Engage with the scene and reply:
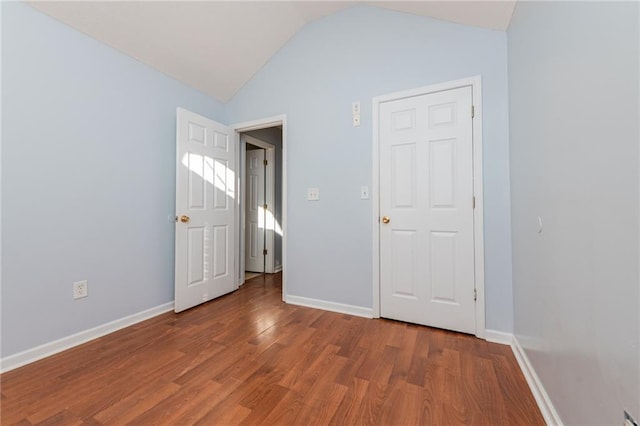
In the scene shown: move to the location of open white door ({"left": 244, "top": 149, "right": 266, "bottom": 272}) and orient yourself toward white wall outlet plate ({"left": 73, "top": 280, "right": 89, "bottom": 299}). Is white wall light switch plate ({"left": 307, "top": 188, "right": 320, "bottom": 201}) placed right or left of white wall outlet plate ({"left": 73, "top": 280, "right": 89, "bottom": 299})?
left

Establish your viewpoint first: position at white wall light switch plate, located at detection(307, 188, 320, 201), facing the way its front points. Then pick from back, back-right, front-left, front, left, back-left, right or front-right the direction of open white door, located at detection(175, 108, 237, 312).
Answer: right

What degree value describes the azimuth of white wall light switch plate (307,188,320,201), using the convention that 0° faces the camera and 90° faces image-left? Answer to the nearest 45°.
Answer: approximately 0°

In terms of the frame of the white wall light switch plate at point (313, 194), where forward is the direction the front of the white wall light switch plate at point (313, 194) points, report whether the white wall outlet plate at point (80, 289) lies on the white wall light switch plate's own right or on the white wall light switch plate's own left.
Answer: on the white wall light switch plate's own right

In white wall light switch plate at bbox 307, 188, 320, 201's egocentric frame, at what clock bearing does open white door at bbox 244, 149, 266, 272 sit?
The open white door is roughly at 5 o'clock from the white wall light switch plate.

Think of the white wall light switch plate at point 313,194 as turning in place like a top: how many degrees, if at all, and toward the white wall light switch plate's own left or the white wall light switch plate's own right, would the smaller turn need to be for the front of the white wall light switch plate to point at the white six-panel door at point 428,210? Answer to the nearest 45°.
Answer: approximately 45° to the white wall light switch plate's own left

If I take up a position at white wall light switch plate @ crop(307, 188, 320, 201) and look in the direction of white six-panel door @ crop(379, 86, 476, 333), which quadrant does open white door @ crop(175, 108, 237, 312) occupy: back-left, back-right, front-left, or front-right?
back-right

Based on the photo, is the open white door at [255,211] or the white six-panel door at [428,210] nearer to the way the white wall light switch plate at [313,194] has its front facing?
the white six-panel door
